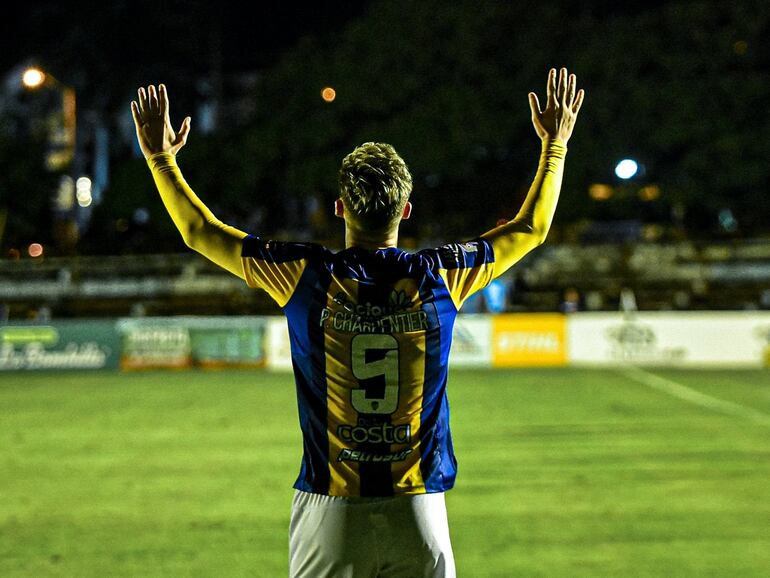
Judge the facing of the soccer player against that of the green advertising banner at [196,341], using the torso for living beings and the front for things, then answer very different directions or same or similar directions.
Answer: very different directions

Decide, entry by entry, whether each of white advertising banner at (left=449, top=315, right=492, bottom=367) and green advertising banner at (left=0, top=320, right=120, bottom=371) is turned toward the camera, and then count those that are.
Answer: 2

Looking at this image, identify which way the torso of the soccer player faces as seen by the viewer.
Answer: away from the camera

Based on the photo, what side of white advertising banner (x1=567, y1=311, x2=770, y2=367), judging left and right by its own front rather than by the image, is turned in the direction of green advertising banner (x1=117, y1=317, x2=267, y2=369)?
right

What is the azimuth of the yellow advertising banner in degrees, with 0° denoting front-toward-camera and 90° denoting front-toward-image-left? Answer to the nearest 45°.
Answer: approximately 0°

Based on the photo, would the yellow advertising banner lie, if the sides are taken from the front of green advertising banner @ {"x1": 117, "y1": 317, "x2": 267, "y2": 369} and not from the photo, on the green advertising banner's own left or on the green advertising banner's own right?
on the green advertising banner's own left

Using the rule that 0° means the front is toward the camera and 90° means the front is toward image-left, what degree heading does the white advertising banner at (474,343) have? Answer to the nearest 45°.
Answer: approximately 0°

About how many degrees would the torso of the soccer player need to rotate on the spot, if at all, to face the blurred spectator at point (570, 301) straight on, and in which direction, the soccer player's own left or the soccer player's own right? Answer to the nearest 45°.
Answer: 0° — they already face them

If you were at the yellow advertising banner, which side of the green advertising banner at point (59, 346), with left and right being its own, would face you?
left

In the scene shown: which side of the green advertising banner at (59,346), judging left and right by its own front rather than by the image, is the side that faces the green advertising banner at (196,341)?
left

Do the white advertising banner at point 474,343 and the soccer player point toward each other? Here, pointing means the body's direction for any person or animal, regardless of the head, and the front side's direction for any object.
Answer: yes

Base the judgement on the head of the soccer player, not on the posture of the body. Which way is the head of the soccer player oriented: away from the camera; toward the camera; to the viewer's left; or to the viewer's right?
away from the camera
